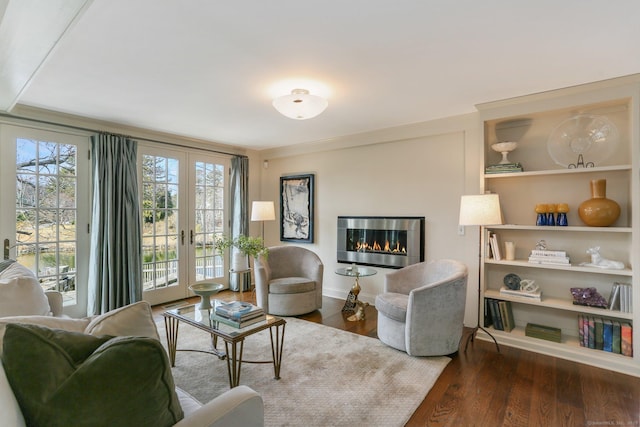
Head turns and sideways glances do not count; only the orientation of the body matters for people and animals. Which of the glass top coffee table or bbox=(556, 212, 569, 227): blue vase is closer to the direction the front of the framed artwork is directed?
the glass top coffee table

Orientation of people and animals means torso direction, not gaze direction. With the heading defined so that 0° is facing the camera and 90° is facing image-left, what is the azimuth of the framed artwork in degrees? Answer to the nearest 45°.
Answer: approximately 45°

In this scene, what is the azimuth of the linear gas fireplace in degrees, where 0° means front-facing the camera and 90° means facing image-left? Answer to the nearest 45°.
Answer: approximately 45°

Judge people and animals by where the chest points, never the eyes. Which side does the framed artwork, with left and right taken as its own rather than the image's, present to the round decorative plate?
left

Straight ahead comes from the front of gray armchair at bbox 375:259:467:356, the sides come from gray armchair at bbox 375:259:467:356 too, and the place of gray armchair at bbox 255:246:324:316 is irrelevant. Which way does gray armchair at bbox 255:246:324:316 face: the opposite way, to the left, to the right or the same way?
to the left

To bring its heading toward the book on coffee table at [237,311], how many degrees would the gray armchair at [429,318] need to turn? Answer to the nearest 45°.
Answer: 0° — it already faces it

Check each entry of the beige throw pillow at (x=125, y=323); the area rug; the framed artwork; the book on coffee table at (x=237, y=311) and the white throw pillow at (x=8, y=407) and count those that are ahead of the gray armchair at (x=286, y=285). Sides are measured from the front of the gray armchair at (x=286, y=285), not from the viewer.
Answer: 4

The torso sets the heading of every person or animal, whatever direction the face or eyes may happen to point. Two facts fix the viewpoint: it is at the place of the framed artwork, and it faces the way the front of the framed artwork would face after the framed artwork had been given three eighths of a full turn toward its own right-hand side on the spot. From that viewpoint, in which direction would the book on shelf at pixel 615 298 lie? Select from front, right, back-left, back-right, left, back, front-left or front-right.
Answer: back-right

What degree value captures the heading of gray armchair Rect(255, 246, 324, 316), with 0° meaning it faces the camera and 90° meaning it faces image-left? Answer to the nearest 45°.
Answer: approximately 0°
